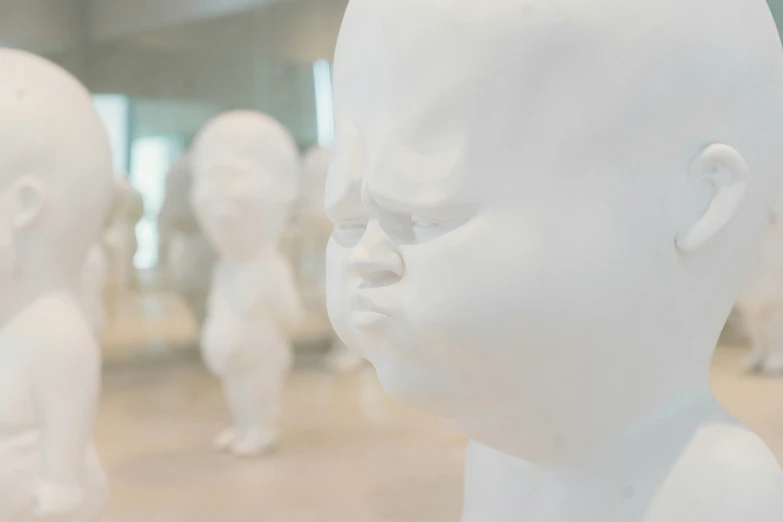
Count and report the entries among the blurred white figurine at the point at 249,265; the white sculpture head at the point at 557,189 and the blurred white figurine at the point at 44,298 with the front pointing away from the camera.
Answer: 0

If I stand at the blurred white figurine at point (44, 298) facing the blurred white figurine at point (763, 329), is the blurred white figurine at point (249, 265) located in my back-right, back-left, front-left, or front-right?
front-left

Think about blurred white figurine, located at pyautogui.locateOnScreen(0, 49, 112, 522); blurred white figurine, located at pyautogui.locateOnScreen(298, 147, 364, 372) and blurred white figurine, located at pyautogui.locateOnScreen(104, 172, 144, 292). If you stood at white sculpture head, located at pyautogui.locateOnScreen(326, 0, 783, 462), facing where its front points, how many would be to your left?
0

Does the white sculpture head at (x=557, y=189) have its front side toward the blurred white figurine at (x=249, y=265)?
no

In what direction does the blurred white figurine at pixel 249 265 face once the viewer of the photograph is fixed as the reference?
facing the viewer and to the left of the viewer

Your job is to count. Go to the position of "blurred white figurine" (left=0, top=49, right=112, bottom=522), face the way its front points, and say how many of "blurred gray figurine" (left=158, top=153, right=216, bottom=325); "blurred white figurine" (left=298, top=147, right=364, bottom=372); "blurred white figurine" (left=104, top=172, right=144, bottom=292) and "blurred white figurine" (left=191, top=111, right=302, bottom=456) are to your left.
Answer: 0

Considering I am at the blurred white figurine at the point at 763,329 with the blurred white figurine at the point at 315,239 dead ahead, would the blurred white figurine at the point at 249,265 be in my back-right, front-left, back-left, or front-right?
front-left

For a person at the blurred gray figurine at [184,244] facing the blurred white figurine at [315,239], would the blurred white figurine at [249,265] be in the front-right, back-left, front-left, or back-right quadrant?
front-right

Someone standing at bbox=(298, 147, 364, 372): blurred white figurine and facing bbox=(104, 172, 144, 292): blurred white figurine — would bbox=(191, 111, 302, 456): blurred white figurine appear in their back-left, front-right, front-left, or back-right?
back-left

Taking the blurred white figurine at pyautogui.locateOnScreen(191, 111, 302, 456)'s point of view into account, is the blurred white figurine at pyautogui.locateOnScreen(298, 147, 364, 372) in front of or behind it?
behind

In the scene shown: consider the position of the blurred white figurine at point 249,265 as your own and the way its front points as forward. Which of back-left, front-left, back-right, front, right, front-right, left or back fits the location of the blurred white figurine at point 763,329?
back-left

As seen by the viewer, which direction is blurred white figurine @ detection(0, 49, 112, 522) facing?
to the viewer's left
